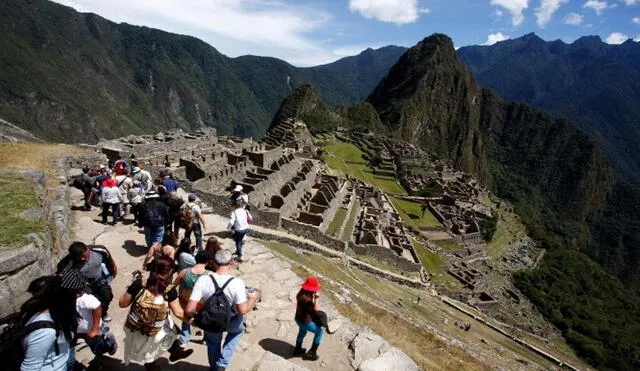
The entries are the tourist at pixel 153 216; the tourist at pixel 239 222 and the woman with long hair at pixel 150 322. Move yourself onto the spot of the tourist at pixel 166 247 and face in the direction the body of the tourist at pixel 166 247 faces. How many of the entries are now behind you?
1

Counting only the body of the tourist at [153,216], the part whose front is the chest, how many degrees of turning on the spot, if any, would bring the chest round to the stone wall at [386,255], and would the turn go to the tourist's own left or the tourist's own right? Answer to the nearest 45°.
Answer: approximately 45° to the tourist's own right

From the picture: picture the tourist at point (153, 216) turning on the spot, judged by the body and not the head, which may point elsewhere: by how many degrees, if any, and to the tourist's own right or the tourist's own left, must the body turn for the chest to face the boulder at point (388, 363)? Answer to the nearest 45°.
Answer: approximately 135° to the tourist's own right

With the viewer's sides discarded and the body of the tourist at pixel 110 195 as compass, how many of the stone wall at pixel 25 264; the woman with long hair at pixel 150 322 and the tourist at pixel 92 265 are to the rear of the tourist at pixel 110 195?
3

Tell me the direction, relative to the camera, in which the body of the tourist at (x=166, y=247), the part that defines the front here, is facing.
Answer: away from the camera

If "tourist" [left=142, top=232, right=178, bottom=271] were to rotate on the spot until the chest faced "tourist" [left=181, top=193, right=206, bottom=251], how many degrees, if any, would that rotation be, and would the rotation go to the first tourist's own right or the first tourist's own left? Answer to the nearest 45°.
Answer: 0° — they already face them

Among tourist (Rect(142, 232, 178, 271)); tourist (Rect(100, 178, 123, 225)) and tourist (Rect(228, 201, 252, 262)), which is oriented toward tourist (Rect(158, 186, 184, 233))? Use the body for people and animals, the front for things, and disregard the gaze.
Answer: tourist (Rect(142, 232, 178, 271))

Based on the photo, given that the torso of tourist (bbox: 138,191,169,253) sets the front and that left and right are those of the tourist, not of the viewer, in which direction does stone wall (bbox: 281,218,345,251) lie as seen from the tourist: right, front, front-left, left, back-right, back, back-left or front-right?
front-right

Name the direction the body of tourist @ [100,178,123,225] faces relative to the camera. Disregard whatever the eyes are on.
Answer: away from the camera

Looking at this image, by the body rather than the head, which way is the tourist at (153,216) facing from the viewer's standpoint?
away from the camera
